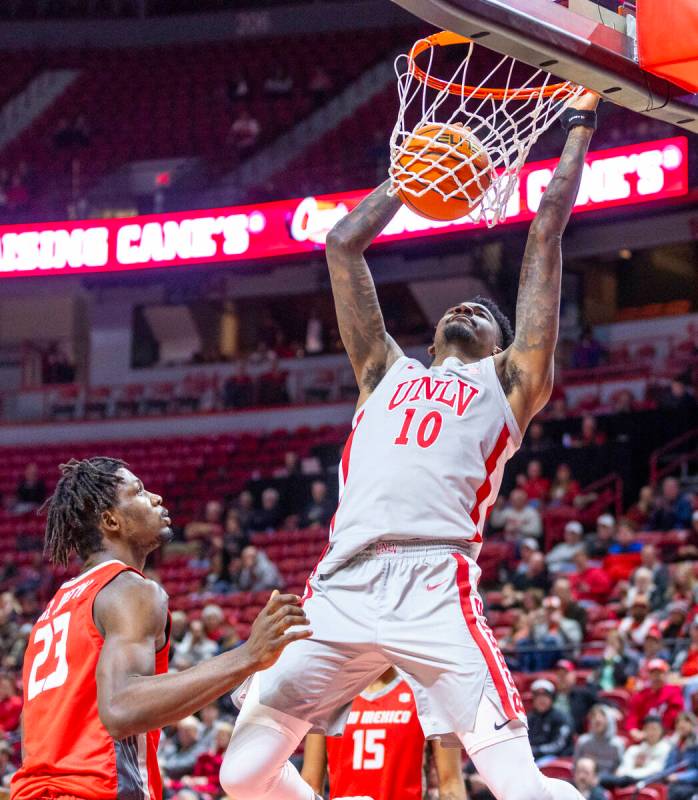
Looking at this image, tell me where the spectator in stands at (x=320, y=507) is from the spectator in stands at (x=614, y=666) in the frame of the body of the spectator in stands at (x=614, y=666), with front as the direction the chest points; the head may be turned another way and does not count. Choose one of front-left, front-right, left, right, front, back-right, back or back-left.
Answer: right

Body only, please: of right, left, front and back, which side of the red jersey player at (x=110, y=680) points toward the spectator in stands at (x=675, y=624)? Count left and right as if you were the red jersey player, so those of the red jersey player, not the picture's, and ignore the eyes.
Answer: front

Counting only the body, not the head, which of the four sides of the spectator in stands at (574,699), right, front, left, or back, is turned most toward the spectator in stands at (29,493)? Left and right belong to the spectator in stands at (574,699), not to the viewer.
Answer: right

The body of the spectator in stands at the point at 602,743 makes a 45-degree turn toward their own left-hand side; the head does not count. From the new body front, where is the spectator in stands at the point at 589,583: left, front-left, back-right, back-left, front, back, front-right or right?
back

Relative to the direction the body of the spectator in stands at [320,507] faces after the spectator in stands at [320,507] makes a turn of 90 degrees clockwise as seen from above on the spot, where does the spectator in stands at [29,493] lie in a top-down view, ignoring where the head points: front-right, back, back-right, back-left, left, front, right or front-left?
front-right

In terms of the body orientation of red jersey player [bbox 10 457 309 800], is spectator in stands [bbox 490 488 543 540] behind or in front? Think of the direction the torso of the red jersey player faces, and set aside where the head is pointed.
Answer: in front

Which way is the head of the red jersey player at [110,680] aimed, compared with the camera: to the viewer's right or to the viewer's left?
to the viewer's right

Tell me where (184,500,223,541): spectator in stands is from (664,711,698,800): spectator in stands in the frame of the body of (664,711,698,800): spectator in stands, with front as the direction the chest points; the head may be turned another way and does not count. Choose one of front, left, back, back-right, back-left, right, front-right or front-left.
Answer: right

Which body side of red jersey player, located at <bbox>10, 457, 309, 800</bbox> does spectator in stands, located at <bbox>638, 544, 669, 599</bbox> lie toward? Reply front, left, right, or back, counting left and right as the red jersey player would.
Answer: front
